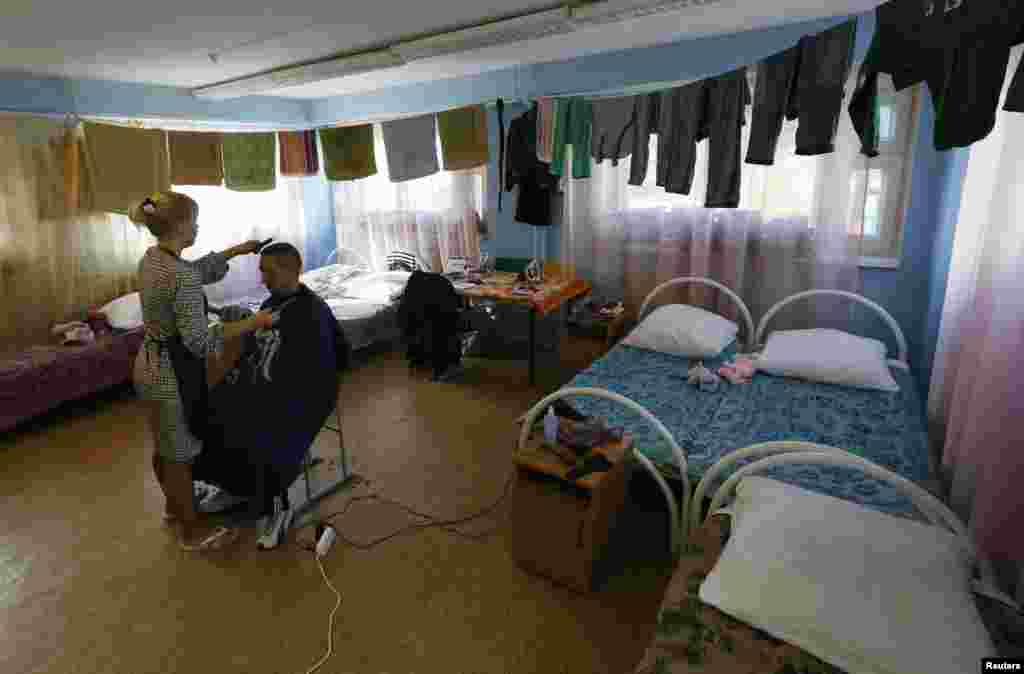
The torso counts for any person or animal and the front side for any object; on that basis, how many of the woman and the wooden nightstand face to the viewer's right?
1

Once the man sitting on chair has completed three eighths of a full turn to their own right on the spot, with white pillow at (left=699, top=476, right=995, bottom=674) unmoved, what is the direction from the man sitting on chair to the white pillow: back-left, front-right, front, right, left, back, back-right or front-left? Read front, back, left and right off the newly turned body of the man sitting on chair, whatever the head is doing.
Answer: back-right

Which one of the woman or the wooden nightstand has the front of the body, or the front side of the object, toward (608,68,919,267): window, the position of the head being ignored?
the woman

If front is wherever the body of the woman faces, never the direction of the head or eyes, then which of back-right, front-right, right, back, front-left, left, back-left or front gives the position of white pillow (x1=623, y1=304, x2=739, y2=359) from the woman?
front

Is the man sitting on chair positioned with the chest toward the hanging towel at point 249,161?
no

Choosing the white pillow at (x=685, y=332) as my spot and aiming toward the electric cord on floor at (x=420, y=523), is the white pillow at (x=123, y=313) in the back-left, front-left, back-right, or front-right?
front-right

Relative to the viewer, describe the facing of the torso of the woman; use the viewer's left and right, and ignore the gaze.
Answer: facing to the right of the viewer

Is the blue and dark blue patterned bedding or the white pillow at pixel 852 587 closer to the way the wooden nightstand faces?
the white pillow

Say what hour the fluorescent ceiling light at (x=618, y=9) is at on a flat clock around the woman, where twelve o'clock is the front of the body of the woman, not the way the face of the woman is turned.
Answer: The fluorescent ceiling light is roughly at 12 o'clock from the woman.

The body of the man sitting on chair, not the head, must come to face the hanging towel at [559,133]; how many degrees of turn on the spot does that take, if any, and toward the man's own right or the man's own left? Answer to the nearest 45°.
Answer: approximately 180°

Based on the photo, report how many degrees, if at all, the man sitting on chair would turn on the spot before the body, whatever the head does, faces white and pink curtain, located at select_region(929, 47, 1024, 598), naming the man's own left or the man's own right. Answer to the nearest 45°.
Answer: approximately 90° to the man's own left

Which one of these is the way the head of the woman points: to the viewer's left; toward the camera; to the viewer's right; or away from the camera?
to the viewer's right

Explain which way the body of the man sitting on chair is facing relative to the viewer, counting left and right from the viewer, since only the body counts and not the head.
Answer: facing the viewer and to the left of the viewer

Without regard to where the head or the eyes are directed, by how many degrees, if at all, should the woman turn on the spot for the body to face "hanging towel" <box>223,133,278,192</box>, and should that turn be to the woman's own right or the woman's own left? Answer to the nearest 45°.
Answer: approximately 90° to the woman's own left

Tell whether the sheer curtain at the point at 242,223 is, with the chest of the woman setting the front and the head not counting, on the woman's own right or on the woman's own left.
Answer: on the woman's own left

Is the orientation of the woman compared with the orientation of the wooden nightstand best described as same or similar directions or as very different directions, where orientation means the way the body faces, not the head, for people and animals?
very different directions

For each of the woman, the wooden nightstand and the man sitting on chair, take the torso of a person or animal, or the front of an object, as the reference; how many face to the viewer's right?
1

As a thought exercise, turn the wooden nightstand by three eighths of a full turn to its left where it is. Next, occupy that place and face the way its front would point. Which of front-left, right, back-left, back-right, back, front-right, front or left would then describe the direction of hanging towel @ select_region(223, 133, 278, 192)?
back-left

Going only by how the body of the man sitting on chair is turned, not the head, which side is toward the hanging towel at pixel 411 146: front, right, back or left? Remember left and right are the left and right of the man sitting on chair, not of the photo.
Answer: back

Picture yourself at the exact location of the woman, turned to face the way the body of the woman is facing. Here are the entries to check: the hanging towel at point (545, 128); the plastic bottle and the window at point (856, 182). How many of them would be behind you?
0
